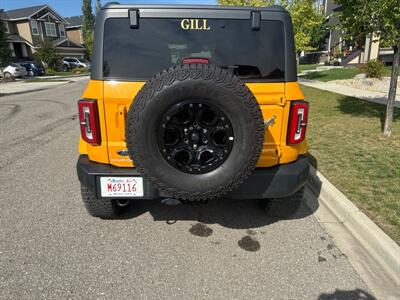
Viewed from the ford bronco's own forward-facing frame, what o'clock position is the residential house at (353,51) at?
The residential house is roughly at 1 o'clock from the ford bronco.

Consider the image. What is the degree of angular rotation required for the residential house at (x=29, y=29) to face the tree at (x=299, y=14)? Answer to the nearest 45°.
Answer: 0° — it already faces it

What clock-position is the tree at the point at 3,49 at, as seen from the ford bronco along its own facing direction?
The tree is roughly at 11 o'clock from the ford bronco.

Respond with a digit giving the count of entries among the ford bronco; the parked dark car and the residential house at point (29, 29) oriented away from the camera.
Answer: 1

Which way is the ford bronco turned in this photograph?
away from the camera

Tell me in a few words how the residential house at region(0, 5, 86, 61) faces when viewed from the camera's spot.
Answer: facing the viewer and to the right of the viewer

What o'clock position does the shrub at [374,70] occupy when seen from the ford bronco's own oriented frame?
The shrub is roughly at 1 o'clock from the ford bronco.

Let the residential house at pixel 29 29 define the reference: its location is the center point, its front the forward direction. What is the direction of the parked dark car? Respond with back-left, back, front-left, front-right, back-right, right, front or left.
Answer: front-right

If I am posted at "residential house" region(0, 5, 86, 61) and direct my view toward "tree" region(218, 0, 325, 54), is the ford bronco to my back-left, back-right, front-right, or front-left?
front-right

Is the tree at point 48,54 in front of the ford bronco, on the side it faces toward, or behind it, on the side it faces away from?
in front

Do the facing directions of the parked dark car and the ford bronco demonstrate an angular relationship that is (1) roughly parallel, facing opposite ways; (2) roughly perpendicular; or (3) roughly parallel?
roughly perpendicular

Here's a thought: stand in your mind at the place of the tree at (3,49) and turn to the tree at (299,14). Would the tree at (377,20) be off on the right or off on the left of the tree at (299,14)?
right

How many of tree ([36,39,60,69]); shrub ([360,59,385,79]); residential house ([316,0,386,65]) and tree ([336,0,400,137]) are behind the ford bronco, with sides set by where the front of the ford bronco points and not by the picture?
0
